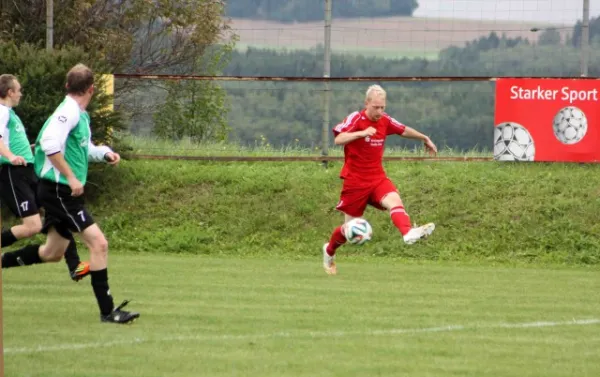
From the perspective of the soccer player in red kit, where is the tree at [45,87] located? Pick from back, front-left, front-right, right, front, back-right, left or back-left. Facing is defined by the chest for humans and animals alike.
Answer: back

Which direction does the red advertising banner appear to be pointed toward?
toward the camera

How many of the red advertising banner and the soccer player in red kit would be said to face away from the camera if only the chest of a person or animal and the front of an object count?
0

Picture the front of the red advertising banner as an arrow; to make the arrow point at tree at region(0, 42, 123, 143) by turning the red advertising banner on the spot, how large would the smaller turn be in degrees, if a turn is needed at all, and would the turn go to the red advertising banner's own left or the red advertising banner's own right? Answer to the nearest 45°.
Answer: approximately 90° to the red advertising banner's own right

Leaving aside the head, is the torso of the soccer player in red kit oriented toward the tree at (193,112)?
no

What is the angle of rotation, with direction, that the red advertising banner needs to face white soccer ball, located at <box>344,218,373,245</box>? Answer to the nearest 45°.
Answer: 0° — it already faces it
